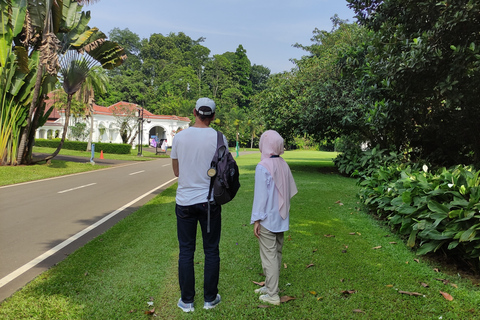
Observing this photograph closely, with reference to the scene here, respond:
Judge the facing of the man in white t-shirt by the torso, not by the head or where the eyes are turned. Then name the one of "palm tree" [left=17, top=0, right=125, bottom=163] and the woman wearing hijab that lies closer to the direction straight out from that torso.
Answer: the palm tree

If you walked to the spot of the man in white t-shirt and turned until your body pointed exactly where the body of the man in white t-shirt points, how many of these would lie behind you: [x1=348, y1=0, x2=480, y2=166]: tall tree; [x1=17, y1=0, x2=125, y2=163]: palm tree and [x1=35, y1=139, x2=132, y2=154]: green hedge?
0

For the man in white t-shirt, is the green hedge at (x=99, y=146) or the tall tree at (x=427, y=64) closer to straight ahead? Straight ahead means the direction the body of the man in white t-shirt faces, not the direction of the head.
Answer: the green hedge

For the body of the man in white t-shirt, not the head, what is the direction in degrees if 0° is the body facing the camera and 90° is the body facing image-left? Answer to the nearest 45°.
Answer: approximately 180°

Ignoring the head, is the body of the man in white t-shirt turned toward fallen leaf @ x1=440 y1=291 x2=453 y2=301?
no

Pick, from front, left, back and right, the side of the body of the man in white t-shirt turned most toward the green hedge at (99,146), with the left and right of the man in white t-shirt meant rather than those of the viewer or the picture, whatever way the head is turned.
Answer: front

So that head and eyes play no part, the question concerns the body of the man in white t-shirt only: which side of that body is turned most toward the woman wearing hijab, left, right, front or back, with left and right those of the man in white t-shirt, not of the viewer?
right

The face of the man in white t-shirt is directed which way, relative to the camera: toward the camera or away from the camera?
away from the camera

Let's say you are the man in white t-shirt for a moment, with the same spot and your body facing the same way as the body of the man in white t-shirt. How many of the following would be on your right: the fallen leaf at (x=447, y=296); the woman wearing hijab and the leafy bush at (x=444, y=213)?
3

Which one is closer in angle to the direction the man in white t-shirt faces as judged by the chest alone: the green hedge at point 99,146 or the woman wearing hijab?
the green hedge

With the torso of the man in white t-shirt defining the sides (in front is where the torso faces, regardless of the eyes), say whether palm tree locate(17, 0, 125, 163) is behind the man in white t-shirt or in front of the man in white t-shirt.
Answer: in front

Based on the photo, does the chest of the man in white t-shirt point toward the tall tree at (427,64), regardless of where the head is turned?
no

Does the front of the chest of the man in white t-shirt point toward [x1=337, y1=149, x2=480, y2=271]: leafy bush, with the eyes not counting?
no
